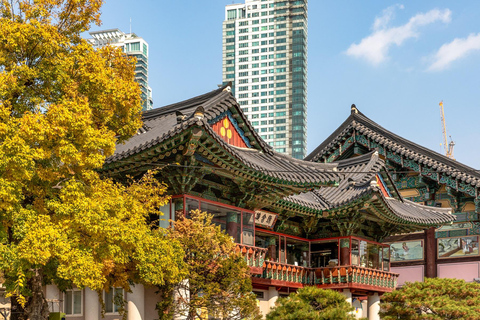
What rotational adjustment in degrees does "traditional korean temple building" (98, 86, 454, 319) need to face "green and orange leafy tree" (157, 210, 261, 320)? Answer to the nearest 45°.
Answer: approximately 45° to its right

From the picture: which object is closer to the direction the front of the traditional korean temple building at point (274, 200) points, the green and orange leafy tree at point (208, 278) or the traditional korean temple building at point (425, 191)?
the green and orange leafy tree

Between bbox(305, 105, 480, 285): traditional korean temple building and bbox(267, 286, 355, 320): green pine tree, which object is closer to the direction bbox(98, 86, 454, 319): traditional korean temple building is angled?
the green pine tree
